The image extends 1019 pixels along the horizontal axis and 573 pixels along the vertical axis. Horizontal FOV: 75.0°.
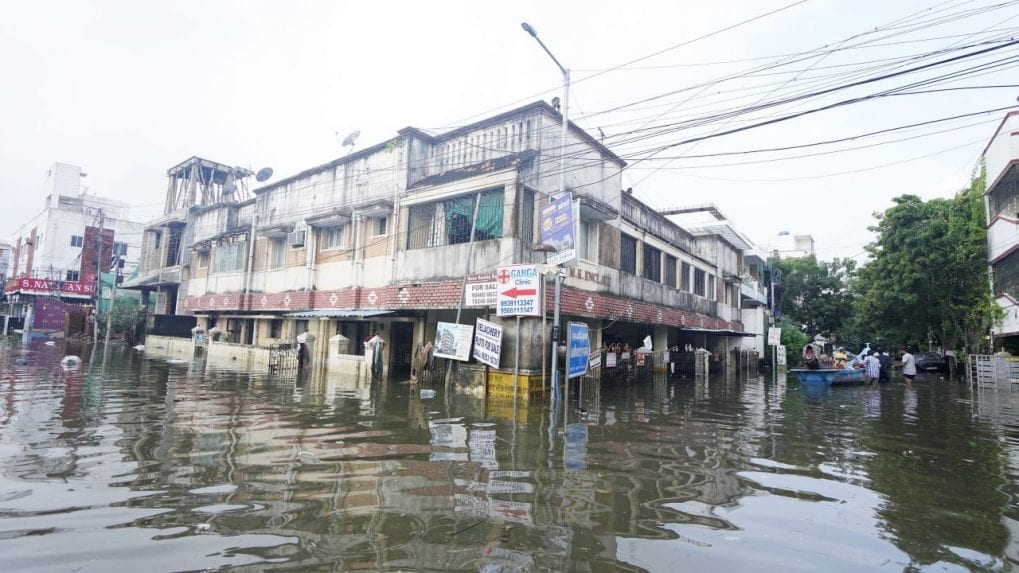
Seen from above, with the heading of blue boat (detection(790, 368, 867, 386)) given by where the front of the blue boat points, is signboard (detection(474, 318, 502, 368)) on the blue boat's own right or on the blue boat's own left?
on the blue boat's own left

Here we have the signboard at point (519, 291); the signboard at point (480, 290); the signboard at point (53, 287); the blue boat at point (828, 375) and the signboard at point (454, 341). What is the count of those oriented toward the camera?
4

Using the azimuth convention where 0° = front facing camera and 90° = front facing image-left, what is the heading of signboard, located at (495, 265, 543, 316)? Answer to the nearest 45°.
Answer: approximately 0°

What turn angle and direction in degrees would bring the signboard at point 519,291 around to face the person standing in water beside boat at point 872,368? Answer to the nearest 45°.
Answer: approximately 135° to its left

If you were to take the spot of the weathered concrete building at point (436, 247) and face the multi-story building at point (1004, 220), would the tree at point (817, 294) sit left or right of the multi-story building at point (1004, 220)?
left

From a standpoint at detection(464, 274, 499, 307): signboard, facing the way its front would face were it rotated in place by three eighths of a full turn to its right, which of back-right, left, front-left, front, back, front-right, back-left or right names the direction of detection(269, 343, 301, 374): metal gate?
front

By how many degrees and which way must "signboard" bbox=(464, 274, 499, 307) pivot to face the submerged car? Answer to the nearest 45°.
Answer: approximately 135° to its left

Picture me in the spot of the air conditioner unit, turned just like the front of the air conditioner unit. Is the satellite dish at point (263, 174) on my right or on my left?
on my right
